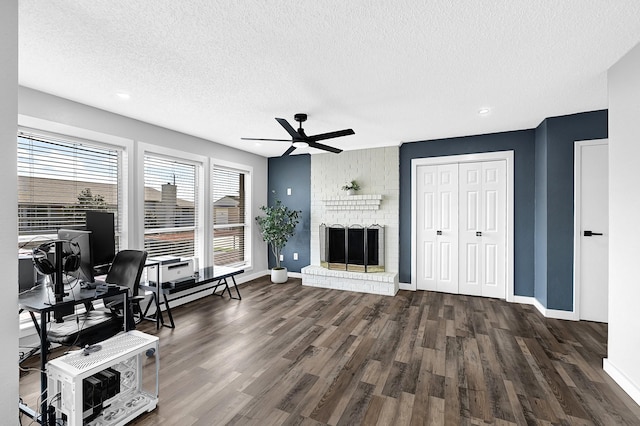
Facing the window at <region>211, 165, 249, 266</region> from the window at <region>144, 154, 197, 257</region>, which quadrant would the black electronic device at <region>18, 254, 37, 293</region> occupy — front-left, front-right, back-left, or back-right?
back-right

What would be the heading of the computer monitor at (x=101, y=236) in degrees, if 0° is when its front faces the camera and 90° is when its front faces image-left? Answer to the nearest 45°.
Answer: approximately 315°

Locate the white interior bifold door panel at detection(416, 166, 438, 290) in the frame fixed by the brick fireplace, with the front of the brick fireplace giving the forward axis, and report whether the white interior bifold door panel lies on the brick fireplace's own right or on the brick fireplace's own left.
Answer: on the brick fireplace's own left

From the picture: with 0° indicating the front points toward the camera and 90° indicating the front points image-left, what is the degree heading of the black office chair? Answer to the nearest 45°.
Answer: approximately 45°

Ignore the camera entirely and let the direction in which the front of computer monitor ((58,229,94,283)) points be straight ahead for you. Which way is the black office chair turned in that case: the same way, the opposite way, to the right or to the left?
the opposite way

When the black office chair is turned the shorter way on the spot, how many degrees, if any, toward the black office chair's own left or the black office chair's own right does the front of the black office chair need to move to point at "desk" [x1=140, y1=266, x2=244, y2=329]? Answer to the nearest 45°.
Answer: approximately 180°

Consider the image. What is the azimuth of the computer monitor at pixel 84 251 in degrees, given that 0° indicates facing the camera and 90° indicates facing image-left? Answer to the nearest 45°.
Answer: approximately 225°

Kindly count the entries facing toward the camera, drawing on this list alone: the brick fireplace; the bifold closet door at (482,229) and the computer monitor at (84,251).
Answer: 2

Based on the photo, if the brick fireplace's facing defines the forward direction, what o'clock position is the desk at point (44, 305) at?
The desk is roughly at 1 o'clock from the brick fireplace.

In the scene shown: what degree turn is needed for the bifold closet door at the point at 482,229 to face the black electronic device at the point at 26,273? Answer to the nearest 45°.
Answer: approximately 45° to its right

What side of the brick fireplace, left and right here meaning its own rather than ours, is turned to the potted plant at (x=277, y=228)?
right

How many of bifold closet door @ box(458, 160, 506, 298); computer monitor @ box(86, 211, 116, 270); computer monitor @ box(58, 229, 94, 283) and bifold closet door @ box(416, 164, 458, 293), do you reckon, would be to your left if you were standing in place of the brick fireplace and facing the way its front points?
2

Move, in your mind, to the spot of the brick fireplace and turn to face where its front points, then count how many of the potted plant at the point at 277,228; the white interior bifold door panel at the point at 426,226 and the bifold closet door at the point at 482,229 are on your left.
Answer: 2

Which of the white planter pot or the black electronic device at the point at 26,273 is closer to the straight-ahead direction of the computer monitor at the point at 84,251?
the white planter pot
